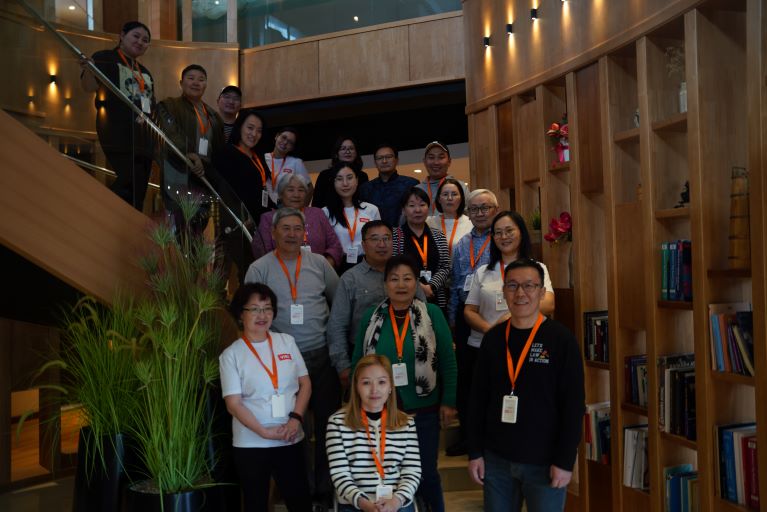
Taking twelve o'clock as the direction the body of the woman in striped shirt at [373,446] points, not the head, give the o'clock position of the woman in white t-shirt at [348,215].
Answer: The woman in white t-shirt is roughly at 6 o'clock from the woman in striped shirt.

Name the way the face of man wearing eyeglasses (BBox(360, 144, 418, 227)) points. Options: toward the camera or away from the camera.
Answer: toward the camera

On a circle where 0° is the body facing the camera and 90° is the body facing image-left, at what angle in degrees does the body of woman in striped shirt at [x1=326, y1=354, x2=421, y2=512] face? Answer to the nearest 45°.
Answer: approximately 0°

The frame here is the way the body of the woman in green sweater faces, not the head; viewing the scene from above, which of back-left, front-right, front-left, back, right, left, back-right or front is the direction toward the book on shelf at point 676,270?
left

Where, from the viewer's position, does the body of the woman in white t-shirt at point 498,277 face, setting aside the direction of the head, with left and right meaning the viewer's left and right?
facing the viewer and to the left of the viewer

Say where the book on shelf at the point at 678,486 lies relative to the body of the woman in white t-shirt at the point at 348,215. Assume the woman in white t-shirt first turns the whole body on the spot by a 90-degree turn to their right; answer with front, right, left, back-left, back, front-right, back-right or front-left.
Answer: back-left

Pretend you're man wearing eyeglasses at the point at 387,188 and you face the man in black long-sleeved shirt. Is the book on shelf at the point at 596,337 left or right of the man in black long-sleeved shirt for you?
left

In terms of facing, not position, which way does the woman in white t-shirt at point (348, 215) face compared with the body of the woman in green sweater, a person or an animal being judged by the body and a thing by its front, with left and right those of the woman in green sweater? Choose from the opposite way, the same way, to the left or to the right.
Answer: the same way

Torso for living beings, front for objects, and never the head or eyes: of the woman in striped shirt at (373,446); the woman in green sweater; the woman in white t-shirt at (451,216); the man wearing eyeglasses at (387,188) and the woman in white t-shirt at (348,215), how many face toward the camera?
5

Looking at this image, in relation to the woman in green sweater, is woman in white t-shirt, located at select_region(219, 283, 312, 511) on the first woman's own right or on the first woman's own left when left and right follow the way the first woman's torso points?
on the first woman's own right

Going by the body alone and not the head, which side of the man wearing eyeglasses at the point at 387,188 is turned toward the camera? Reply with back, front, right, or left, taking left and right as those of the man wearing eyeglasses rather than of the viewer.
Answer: front

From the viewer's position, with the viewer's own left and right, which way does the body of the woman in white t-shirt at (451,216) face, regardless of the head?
facing the viewer

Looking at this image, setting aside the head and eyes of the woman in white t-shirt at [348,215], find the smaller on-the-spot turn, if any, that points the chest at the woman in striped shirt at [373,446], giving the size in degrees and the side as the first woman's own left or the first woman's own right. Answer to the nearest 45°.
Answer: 0° — they already face them

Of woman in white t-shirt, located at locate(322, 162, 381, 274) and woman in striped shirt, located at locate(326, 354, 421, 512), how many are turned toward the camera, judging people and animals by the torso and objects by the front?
2

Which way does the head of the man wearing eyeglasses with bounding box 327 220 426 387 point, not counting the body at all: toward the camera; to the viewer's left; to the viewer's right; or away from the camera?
toward the camera

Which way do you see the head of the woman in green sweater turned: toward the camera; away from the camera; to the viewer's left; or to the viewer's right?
toward the camera

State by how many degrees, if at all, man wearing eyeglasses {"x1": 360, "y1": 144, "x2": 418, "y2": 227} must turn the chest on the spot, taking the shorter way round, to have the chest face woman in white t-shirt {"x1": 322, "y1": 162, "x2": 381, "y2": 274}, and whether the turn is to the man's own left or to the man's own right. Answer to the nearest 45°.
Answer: approximately 45° to the man's own right

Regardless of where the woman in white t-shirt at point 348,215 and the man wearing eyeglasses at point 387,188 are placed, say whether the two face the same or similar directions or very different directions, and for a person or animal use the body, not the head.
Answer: same or similar directions

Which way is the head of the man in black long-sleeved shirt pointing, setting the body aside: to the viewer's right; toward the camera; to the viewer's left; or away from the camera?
toward the camera

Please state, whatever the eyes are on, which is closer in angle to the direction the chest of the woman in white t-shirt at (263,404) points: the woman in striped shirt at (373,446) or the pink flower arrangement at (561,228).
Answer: the woman in striped shirt
